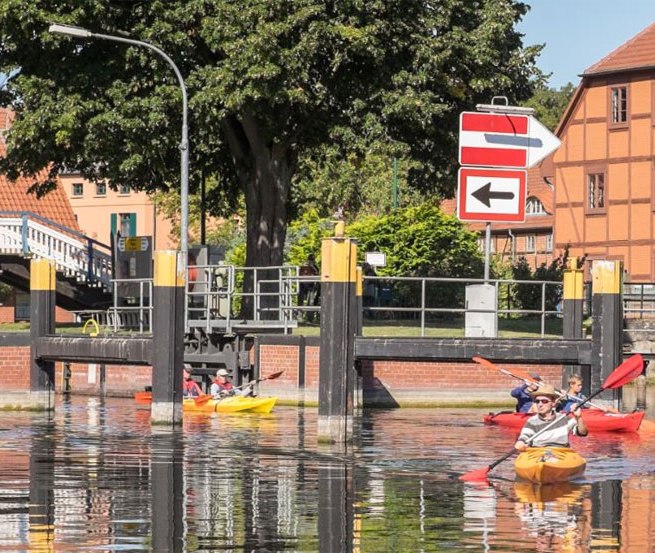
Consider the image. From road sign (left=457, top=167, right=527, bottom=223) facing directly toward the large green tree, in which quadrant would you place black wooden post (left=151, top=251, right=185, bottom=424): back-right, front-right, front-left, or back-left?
front-left

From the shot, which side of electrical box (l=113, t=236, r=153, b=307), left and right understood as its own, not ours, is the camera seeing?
front

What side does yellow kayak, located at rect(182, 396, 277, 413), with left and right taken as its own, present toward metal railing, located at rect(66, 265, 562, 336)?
left

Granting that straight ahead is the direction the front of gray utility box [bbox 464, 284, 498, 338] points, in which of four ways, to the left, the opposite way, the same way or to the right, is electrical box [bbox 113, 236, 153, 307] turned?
the same way

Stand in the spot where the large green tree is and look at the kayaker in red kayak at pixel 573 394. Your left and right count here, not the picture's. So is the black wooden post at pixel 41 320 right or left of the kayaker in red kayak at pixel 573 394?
right

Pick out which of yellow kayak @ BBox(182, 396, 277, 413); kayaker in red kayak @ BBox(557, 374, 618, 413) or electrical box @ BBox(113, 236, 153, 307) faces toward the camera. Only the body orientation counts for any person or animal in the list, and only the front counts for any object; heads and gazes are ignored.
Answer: the electrical box

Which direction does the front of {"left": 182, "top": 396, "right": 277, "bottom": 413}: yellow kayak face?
to the viewer's right

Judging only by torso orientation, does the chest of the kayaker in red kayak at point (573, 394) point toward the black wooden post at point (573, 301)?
no

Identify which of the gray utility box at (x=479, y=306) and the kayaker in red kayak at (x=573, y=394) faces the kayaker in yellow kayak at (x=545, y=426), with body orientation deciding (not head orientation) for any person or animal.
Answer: the gray utility box

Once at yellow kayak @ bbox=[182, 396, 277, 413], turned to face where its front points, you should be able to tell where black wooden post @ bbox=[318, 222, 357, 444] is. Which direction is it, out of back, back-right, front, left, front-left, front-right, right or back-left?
right

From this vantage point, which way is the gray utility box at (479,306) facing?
toward the camera
